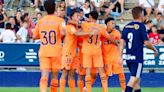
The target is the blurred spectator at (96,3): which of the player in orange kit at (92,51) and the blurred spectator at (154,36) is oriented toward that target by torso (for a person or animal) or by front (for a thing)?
the player in orange kit

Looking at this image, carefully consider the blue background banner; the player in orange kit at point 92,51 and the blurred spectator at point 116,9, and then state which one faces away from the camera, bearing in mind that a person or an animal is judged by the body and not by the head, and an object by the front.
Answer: the player in orange kit

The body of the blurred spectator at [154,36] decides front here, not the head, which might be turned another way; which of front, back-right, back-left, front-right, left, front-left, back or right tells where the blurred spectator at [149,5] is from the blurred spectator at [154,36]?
back

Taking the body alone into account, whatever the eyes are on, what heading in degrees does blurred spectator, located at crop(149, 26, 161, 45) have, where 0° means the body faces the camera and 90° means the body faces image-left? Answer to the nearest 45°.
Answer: approximately 0°

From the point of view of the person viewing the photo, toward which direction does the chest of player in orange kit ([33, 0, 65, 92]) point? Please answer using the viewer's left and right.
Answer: facing away from the viewer

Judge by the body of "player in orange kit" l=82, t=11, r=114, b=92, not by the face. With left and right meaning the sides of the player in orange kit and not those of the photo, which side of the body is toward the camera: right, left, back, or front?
back

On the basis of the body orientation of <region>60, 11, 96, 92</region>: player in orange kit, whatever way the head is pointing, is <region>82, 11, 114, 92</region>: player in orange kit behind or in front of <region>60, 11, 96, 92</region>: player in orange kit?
in front

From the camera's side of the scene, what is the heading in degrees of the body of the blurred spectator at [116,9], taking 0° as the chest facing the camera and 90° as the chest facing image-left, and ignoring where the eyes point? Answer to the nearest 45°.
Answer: approximately 45°
